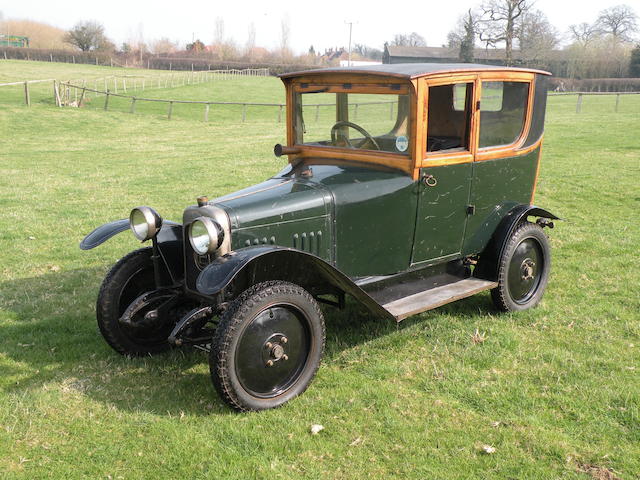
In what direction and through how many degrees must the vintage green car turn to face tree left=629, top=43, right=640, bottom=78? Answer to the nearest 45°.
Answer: approximately 180°

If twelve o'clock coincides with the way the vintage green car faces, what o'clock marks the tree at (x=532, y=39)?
The tree is roughly at 5 o'clock from the vintage green car.

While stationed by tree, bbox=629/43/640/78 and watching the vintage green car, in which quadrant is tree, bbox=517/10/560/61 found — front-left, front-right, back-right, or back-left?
front-right

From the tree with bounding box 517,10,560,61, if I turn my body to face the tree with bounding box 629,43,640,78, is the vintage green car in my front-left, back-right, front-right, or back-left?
back-right

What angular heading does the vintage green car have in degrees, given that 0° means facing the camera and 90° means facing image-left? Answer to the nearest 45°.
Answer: approximately 45°
